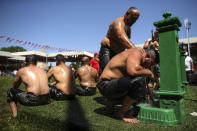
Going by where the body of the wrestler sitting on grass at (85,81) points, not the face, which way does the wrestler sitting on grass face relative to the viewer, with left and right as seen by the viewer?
facing away from the viewer

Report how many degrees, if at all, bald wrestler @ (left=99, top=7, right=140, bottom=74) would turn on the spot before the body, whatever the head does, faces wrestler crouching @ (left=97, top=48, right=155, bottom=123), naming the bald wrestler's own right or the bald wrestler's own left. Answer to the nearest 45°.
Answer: approximately 90° to the bald wrestler's own right

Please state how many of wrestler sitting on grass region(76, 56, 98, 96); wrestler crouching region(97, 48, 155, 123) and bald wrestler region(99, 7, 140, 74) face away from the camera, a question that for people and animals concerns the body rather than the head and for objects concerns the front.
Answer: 1

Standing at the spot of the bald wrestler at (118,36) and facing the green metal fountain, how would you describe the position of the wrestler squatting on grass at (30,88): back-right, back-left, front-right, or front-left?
back-right

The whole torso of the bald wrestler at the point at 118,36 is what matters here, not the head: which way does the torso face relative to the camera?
to the viewer's right

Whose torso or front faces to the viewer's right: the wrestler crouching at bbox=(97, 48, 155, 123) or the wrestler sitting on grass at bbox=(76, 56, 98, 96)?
the wrestler crouching

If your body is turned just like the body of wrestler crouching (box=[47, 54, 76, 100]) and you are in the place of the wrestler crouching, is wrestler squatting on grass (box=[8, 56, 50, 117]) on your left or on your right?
on your left

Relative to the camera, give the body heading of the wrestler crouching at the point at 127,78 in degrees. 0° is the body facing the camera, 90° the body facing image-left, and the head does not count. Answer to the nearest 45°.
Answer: approximately 270°

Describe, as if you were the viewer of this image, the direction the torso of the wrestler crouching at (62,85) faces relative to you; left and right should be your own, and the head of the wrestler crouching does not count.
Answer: facing away from the viewer and to the left of the viewer

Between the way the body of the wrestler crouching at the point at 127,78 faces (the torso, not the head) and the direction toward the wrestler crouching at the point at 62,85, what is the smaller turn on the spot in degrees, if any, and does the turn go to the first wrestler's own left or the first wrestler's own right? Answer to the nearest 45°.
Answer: approximately 135° to the first wrestler's own left
